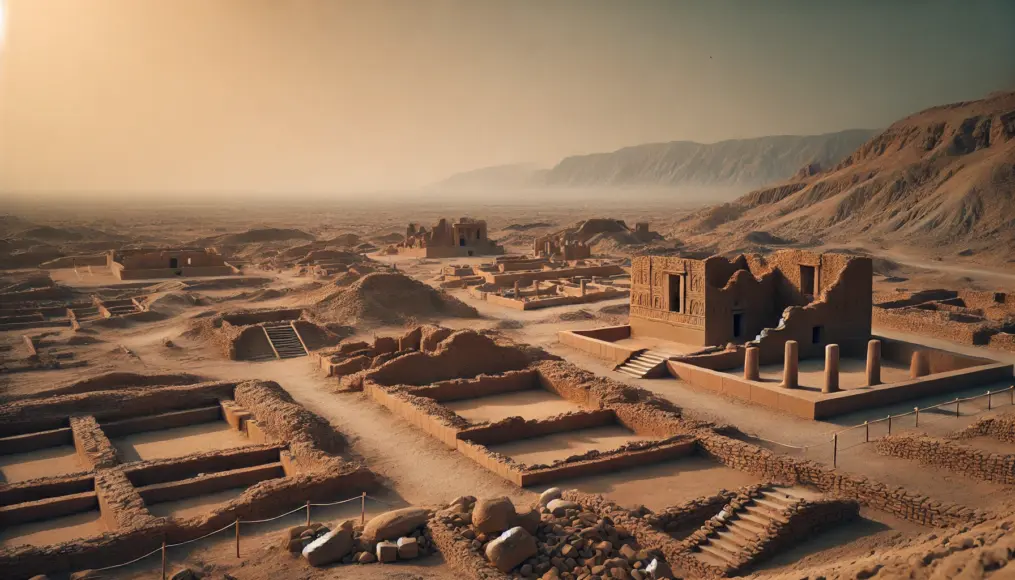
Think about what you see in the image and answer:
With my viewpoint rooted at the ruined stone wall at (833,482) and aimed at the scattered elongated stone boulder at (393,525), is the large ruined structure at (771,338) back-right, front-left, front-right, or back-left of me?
back-right

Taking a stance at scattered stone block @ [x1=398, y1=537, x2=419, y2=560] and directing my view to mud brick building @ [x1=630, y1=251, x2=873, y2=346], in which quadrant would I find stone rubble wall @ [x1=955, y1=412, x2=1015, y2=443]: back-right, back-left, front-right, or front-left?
front-right

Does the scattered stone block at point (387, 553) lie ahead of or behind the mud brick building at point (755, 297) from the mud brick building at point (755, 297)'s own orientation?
ahead

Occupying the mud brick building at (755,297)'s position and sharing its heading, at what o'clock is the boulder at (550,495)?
The boulder is roughly at 11 o'clock from the mud brick building.

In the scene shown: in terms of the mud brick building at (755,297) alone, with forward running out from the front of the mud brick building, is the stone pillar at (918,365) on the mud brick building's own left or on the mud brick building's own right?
on the mud brick building's own left

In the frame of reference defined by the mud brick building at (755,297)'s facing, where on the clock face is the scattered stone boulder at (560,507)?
The scattered stone boulder is roughly at 11 o'clock from the mud brick building.

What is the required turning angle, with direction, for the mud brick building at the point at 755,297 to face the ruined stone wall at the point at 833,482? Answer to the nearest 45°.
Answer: approximately 45° to its left

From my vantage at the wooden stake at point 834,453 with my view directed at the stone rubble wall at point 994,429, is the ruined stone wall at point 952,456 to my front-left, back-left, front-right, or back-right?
front-right

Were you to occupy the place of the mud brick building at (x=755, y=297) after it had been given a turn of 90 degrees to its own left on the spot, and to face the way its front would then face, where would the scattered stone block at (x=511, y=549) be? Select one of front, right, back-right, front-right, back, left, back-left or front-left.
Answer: front-right

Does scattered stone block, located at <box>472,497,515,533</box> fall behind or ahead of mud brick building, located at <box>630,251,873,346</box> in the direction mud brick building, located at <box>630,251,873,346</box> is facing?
ahead

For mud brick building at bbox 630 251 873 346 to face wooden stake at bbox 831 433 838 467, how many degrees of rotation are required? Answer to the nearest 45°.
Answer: approximately 45° to its left

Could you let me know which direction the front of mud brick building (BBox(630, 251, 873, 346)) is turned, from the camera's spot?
facing the viewer and to the left of the viewer

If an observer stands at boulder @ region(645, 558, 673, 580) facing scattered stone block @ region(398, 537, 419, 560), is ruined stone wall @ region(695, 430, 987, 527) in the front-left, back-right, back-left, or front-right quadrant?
back-right

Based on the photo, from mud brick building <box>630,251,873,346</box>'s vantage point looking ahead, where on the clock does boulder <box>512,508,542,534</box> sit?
The boulder is roughly at 11 o'clock from the mud brick building.

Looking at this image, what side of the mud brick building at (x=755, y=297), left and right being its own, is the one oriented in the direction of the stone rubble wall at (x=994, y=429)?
left

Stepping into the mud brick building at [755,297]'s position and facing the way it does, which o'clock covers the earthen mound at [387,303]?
The earthen mound is roughly at 2 o'clock from the mud brick building.
